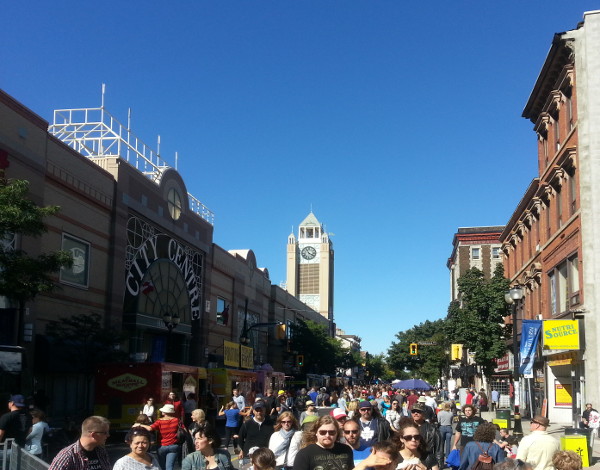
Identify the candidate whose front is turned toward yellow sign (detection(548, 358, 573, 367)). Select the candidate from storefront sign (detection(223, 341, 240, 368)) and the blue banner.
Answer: the storefront sign

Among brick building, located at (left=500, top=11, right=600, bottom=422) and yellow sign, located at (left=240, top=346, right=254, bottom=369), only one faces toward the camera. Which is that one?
the yellow sign

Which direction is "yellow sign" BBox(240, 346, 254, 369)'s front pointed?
toward the camera

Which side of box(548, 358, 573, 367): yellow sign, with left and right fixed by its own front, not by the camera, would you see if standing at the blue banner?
front

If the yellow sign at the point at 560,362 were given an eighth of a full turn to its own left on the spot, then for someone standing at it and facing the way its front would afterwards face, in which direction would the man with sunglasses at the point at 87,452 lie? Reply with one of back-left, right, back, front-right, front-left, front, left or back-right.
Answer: front

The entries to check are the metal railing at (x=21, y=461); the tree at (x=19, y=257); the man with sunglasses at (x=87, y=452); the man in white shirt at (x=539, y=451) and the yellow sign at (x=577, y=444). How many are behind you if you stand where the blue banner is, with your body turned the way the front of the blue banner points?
0

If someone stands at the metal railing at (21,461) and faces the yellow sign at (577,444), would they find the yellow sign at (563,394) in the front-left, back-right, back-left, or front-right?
front-left

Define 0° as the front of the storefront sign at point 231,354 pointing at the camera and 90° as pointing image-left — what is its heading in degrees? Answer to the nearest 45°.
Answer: approximately 315°

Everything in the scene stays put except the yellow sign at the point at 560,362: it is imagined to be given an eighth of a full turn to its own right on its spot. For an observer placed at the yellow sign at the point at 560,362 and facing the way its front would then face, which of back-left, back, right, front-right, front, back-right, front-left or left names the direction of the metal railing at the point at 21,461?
left

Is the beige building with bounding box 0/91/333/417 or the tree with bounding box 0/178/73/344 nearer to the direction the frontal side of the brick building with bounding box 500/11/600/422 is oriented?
the beige building

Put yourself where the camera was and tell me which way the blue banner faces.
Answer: facing the viewer

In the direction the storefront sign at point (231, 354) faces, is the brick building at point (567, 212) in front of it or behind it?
in front

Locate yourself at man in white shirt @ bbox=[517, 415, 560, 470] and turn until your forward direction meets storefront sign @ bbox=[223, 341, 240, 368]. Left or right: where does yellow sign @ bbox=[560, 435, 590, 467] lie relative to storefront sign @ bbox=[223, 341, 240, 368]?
right

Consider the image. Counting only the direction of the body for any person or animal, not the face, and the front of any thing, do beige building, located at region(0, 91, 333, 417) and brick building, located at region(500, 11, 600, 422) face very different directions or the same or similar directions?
very different directions

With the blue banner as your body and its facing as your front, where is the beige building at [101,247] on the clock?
The beige building is roughly at 3 o'clock from the blue banner.

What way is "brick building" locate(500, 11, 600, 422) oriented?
to the viewer's left

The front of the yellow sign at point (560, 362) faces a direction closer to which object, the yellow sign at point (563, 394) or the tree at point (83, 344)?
the tree

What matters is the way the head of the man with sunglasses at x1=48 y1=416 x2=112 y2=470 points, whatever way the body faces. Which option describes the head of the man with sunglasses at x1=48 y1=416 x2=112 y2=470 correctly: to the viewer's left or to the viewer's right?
to the viewer's right

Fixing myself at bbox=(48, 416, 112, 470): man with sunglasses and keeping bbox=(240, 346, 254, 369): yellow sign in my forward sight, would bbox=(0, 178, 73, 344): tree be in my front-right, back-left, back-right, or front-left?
front-left

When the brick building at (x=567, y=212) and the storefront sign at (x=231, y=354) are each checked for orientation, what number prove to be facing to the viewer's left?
1
